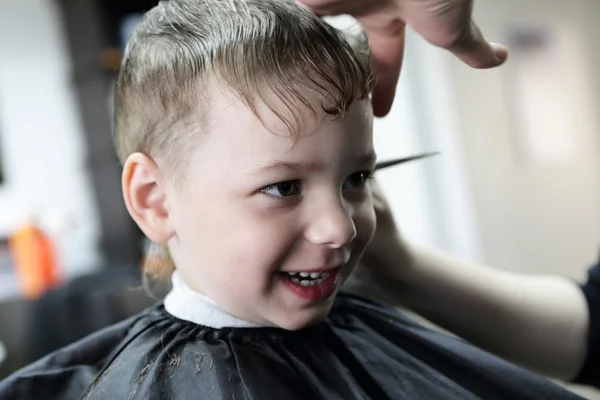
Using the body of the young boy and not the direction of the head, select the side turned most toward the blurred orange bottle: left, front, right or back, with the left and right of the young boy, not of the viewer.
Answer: back

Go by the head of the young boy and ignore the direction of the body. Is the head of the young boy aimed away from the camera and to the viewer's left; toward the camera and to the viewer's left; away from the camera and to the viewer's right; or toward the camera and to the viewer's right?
toward the camera and to the viewer's right

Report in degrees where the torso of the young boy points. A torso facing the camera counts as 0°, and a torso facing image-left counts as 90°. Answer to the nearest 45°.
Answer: approximately 315°
